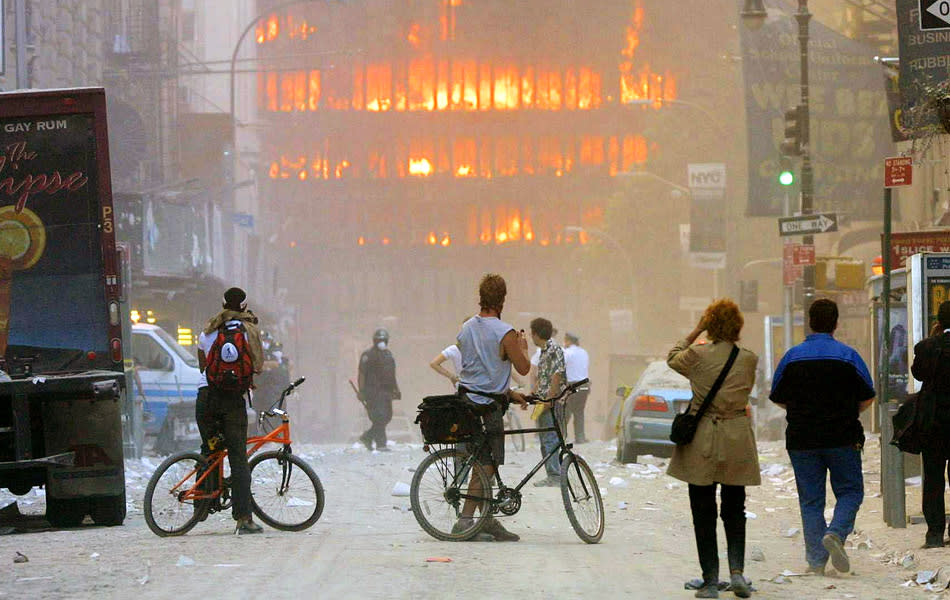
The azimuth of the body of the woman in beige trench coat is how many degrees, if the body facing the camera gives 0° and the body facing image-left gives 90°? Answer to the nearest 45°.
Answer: approximately 180°

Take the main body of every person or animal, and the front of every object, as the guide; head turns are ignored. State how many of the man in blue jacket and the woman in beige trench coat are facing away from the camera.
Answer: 2

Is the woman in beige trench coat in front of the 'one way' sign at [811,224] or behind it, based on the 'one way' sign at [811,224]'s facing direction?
in front

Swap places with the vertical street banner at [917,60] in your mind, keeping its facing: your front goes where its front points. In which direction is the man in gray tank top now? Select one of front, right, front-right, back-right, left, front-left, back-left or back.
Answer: front-right

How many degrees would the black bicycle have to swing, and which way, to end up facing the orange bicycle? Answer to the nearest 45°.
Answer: approximately 180°

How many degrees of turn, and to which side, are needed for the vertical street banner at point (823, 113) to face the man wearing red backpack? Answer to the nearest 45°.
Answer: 0° — it already faces them

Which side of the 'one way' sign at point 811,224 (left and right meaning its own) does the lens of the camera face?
front

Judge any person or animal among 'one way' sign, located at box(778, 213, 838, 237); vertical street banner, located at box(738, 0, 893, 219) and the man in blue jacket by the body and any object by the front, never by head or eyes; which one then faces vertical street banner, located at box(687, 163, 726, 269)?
the man in blue jacket

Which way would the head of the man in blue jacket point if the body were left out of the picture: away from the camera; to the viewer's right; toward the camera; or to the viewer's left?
away from the camera

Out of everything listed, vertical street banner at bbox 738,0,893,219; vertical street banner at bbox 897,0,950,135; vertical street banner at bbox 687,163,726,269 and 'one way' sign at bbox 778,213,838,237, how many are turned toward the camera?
4

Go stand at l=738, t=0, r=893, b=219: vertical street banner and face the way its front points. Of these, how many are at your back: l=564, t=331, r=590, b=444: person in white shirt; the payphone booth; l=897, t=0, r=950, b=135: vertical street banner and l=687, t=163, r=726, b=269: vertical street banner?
1

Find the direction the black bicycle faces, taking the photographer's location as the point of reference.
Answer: facing to the right of the viewer

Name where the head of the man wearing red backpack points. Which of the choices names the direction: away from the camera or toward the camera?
away from the camera

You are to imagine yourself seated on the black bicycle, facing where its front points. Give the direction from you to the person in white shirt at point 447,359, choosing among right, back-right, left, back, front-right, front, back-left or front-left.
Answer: left

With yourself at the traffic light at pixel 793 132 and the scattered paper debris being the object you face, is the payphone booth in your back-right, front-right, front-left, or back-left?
front-left

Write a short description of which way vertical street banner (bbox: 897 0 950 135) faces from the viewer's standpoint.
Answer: facing the viewer

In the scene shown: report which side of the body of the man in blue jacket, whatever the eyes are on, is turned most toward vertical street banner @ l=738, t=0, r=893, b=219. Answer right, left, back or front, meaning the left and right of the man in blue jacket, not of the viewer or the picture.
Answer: front

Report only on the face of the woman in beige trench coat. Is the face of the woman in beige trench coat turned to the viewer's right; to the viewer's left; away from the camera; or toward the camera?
away from the camera
